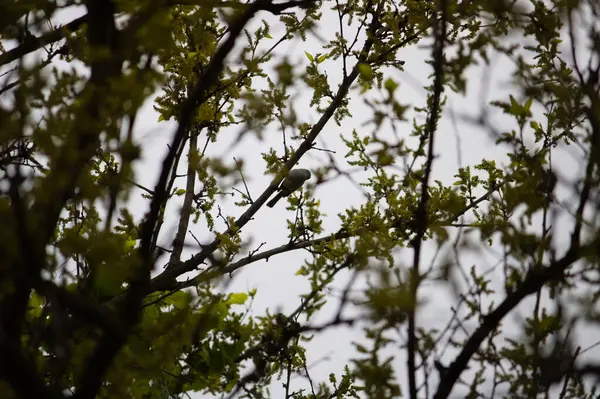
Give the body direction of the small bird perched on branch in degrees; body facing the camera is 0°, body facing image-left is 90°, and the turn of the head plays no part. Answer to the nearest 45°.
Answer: approximately 270°
